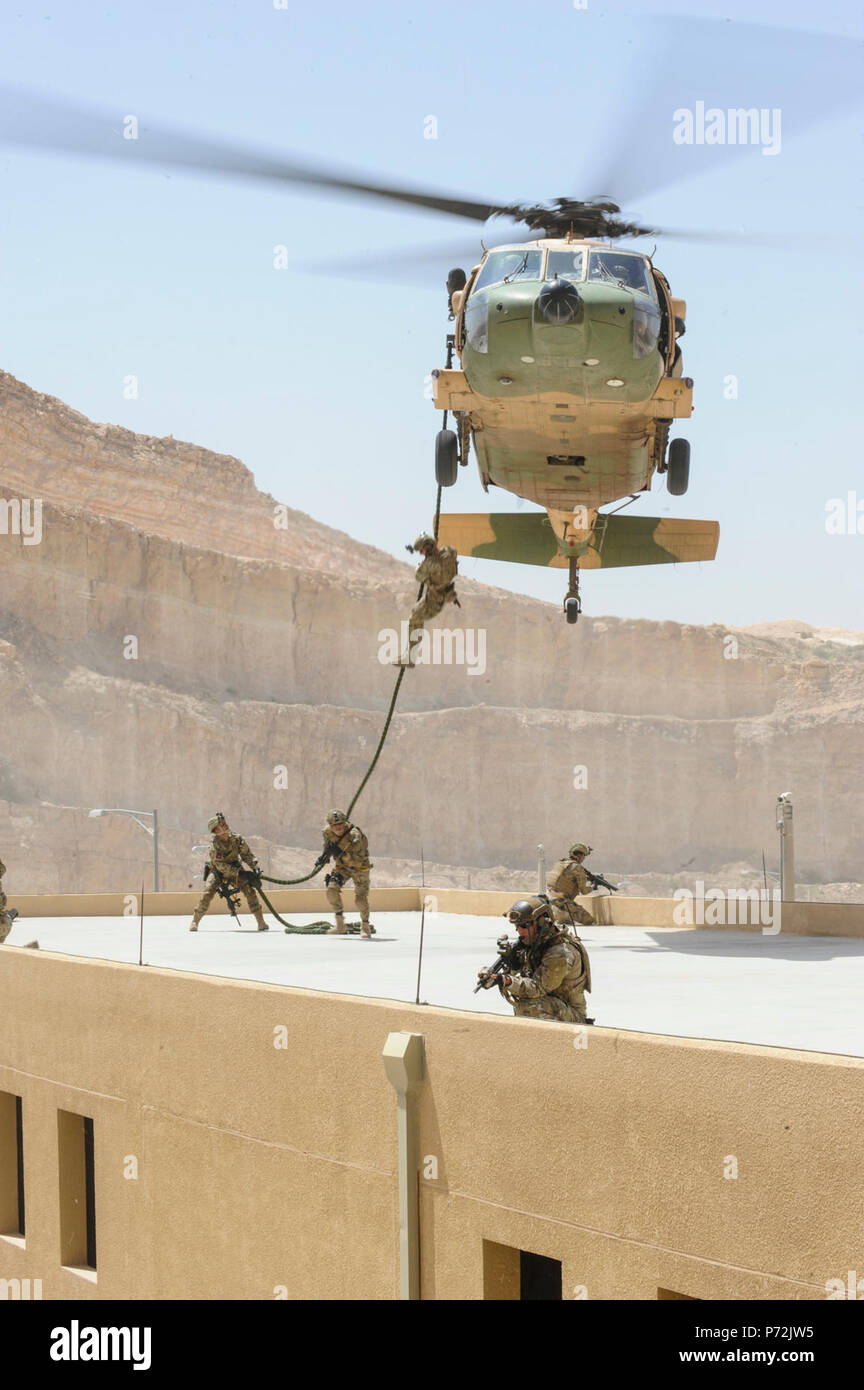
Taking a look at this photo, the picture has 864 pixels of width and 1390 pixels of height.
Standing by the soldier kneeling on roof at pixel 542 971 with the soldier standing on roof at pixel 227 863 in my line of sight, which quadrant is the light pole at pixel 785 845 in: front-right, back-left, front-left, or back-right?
front-right

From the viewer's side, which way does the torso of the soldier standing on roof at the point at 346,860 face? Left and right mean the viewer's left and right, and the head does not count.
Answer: facing the viewer and to the left of the viewer

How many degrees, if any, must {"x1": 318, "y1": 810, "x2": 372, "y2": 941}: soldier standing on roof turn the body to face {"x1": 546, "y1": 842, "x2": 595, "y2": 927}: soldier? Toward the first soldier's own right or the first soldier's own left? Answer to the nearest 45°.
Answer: approximately 90° to the first soldier's own left

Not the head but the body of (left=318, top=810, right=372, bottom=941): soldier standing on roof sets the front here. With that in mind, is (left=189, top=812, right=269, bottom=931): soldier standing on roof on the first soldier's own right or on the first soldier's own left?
on the first soldier's own right

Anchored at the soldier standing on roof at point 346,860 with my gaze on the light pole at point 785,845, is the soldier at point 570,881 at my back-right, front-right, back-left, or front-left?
front-right

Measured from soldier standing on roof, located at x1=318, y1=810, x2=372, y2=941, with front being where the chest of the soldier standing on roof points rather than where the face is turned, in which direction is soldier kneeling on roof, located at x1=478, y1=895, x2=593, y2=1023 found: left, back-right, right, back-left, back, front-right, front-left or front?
front-left

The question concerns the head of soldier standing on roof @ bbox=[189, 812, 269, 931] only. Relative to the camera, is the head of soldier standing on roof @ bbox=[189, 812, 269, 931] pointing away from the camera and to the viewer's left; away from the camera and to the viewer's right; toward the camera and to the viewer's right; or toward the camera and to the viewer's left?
toward the camera and to the viewer's right

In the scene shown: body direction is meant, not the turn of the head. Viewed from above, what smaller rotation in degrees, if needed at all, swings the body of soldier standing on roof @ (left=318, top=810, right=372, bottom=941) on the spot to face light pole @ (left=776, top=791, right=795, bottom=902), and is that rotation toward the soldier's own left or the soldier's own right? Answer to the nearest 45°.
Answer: approximately 135° to the soldier's own left

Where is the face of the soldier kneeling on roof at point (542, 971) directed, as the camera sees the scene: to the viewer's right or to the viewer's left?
to the viewer's left

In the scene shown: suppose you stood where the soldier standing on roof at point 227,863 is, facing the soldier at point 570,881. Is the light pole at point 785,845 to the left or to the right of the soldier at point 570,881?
left

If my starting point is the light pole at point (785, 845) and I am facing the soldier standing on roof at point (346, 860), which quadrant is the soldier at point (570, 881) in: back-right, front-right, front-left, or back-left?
front-left

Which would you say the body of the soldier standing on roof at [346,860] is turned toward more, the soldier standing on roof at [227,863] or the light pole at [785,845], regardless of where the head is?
the soldier standing on roof
